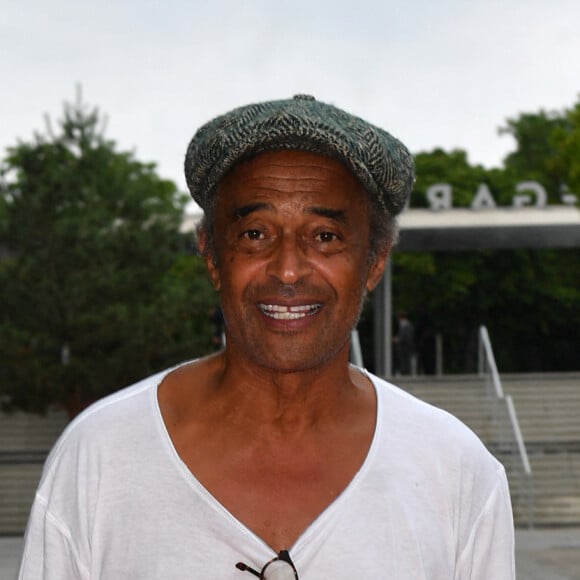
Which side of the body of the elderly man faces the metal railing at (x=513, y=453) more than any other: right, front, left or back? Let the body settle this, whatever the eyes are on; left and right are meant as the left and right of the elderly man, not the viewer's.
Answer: back

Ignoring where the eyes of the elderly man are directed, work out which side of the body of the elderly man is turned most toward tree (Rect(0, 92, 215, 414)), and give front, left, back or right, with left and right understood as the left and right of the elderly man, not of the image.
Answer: back

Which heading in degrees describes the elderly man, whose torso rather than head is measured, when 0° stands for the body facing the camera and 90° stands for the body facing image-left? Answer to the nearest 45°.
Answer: approximately 0°

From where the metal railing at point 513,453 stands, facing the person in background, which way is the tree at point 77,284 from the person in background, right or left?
left

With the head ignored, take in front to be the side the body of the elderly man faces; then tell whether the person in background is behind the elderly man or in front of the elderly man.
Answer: behind
